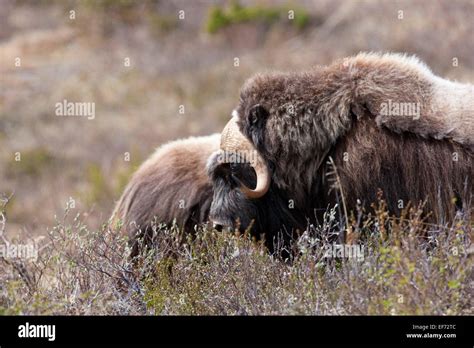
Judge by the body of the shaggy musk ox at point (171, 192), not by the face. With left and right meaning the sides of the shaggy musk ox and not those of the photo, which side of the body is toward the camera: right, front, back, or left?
right

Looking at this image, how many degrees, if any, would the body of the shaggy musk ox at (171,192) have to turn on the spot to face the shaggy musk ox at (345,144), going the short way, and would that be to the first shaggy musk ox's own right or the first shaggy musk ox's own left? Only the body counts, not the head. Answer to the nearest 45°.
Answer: approximately 45° to the first shaggy musk ox's own right

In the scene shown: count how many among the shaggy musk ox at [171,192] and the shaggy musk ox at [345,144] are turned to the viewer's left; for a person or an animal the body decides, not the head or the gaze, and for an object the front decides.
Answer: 1

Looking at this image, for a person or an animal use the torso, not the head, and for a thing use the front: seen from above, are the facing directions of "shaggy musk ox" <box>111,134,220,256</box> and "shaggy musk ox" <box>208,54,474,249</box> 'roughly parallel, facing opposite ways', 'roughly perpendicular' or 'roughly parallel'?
roughly parallel, facing opposite ways

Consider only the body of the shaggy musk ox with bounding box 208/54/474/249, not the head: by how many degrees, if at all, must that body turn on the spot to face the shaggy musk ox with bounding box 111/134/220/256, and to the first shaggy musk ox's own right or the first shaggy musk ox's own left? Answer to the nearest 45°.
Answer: approximately 45° to the first shaggy musk ox's own right

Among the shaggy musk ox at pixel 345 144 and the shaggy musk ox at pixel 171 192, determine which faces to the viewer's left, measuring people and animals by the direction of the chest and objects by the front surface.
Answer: the shaggy musk ox at pixel 345 144

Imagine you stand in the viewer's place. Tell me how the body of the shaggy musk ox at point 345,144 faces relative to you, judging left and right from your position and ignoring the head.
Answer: facing to the left of the viewer
